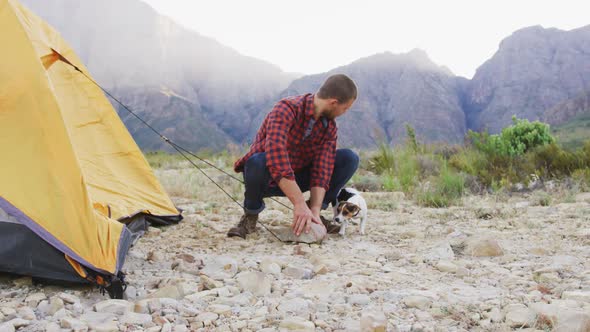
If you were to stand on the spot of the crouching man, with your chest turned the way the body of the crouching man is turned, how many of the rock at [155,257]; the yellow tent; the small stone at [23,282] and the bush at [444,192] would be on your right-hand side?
3

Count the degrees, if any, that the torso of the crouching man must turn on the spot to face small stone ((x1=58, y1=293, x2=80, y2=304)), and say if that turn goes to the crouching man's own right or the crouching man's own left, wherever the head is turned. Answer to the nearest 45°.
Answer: approximately 90° to the crouching man's own right

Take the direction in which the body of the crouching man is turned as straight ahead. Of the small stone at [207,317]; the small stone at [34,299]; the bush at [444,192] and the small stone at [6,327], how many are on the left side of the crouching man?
1

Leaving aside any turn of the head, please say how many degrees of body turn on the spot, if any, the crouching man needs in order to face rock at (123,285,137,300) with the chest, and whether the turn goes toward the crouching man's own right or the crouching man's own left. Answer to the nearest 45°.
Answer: approximately 90° to the crouching man's own right

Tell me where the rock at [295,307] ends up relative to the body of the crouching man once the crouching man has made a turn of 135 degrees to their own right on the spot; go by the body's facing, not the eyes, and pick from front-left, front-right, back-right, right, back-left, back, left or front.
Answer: left

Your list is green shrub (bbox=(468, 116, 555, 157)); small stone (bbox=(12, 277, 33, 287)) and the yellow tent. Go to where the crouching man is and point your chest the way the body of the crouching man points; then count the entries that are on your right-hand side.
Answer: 2

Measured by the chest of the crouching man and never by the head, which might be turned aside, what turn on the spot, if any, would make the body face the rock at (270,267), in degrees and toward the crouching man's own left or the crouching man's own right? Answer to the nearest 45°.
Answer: approximately 45° to the crouching man's own right

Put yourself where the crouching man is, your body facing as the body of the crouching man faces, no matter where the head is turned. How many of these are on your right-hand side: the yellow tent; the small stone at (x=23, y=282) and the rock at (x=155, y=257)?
3

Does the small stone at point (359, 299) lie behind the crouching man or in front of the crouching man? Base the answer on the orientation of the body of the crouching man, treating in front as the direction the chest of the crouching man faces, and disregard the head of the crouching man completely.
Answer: in front

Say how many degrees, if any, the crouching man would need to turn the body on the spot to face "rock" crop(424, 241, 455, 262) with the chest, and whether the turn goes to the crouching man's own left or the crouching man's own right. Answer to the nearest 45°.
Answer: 0° — they already face it

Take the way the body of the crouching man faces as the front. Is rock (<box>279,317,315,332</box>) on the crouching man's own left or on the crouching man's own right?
on the crouching man's own right

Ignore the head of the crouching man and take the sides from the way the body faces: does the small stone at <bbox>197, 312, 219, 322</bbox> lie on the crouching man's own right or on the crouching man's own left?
on the crouching man's own right
